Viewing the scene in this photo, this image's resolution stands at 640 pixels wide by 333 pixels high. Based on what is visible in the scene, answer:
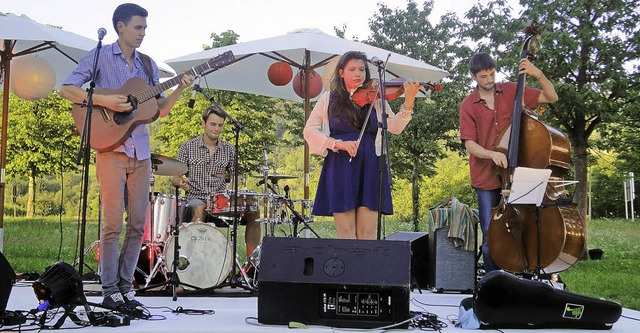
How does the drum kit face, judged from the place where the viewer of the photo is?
facing the viewer

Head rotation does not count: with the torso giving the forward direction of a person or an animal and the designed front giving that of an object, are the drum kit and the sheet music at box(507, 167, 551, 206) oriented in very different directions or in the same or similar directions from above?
very different directions

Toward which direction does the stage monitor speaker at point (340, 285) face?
away from the camera

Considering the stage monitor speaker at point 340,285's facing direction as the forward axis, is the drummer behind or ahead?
ahead

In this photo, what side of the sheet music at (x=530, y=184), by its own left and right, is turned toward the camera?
back

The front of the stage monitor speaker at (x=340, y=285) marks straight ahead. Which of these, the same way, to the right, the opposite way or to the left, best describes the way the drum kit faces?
the opposite way

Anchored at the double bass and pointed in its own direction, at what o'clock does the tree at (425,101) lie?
The tree is roughly at 4 o'clock from the double bass.

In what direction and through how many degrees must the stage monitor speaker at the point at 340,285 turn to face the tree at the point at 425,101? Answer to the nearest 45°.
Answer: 0° — it already faces it

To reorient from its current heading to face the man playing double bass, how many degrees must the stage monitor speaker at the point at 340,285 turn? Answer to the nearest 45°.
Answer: approximately 45° to its right

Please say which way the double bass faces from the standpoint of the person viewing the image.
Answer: facing the viewer and to the left of the viewer

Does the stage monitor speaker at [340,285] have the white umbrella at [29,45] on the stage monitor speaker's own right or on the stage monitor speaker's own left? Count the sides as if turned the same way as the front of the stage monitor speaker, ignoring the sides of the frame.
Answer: on the stage monitor speaker's own left

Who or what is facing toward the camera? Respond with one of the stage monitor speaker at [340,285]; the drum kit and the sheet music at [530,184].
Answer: the drum kit
